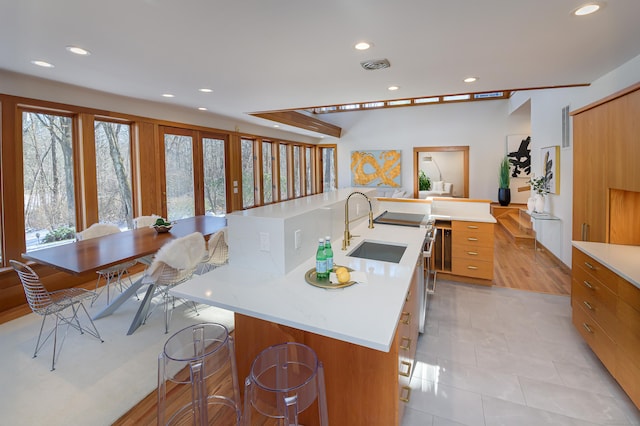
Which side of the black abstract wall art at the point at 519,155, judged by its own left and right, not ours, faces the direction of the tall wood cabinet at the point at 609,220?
front

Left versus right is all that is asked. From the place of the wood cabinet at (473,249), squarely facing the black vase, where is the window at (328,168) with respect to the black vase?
left

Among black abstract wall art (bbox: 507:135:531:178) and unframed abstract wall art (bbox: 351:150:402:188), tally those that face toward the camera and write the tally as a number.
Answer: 2

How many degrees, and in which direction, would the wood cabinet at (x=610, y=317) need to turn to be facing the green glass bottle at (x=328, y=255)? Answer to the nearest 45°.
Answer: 0° — it already faces it

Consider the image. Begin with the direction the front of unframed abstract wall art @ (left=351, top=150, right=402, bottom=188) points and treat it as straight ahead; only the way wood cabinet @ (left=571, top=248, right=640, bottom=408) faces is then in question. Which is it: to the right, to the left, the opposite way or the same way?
to the right

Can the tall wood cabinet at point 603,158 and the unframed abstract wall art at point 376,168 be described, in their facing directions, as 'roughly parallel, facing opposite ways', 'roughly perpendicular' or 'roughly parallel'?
roughly perpendicular

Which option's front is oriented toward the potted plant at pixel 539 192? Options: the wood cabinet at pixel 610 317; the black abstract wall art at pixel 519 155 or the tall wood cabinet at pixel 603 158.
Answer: the black abstract wall art

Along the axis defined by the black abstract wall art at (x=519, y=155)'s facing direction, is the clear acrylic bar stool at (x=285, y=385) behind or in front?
in front
